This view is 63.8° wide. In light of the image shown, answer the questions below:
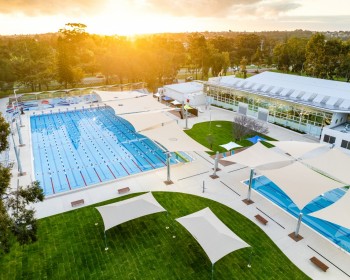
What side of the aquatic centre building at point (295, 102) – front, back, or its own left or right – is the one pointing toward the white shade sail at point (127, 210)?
front

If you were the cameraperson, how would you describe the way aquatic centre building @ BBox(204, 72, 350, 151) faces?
facing the viewer and to the left of the viewer

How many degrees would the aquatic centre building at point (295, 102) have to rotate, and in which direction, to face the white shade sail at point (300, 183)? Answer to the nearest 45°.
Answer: approximately 45° to its left

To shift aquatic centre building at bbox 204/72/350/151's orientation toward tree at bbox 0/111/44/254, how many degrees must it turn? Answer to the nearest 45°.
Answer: approximately 45° to its left

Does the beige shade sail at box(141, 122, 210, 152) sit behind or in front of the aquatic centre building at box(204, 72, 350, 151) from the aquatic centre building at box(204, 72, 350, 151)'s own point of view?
in front

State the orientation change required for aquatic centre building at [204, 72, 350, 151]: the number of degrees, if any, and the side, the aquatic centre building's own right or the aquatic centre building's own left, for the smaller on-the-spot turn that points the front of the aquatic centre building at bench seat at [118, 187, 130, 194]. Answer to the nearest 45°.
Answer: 0° — it already faces it

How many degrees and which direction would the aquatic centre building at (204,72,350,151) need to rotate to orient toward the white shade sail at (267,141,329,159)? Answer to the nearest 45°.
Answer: approximately 45° to its left

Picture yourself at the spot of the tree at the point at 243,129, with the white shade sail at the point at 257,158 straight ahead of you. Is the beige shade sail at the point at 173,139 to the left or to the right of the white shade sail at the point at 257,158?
right

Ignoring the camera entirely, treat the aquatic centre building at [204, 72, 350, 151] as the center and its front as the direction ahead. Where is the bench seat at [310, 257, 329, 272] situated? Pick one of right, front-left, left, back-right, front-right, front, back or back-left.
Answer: front-left

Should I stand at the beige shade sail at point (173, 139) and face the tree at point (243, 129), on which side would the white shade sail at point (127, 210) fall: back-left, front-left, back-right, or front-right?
back-right

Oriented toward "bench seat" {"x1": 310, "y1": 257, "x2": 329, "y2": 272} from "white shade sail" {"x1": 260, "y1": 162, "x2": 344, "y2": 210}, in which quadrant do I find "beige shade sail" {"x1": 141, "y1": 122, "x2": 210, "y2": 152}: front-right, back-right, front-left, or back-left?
back-right

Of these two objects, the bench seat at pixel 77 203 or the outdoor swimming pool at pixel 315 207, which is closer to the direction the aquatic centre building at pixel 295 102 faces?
the bench seat

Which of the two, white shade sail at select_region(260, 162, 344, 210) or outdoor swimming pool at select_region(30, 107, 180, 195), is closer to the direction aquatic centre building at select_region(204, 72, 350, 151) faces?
the outdoor swimming pool

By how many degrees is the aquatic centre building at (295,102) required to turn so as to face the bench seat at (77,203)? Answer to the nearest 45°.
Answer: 0° — it already faces it

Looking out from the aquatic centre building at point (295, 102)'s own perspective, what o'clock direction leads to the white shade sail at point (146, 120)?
The white shade sail is roughly at 12 o'clock from the aquatic centre building.
